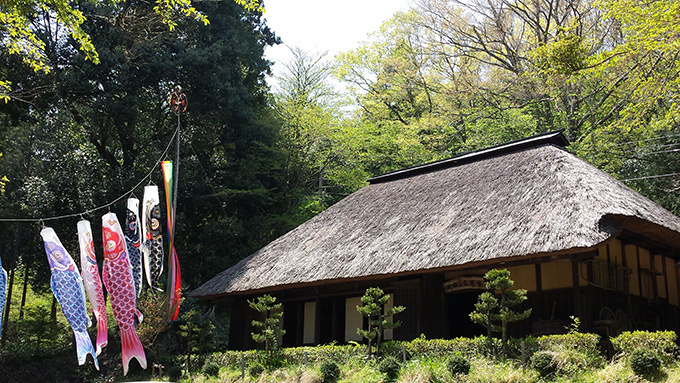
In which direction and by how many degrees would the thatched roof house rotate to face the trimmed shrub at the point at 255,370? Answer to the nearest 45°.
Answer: approximately 45° to its right

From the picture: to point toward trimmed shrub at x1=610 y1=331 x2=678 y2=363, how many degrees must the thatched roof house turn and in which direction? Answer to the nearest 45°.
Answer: approximately 90° to its left

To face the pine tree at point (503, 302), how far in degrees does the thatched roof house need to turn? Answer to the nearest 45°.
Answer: approximately 45° to its left

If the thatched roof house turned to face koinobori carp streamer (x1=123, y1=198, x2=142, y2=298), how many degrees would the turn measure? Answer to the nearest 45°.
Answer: approximately 45° to its right

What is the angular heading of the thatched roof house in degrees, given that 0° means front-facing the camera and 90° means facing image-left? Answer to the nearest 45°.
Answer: approximately 45°

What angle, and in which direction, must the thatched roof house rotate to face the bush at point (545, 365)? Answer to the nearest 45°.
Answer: approximately 45° to its left

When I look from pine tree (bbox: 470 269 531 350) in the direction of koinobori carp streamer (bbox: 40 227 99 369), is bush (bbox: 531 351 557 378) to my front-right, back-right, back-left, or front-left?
back-left

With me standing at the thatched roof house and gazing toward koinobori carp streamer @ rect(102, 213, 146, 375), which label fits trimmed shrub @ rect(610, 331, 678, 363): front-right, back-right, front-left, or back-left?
back-left

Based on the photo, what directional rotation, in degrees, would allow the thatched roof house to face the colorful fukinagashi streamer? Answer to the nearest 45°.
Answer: approximately 45° to its right

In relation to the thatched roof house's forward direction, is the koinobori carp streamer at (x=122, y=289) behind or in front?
in front

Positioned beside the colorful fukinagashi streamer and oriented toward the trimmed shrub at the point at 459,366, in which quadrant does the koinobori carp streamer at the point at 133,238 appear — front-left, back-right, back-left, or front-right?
back-right
